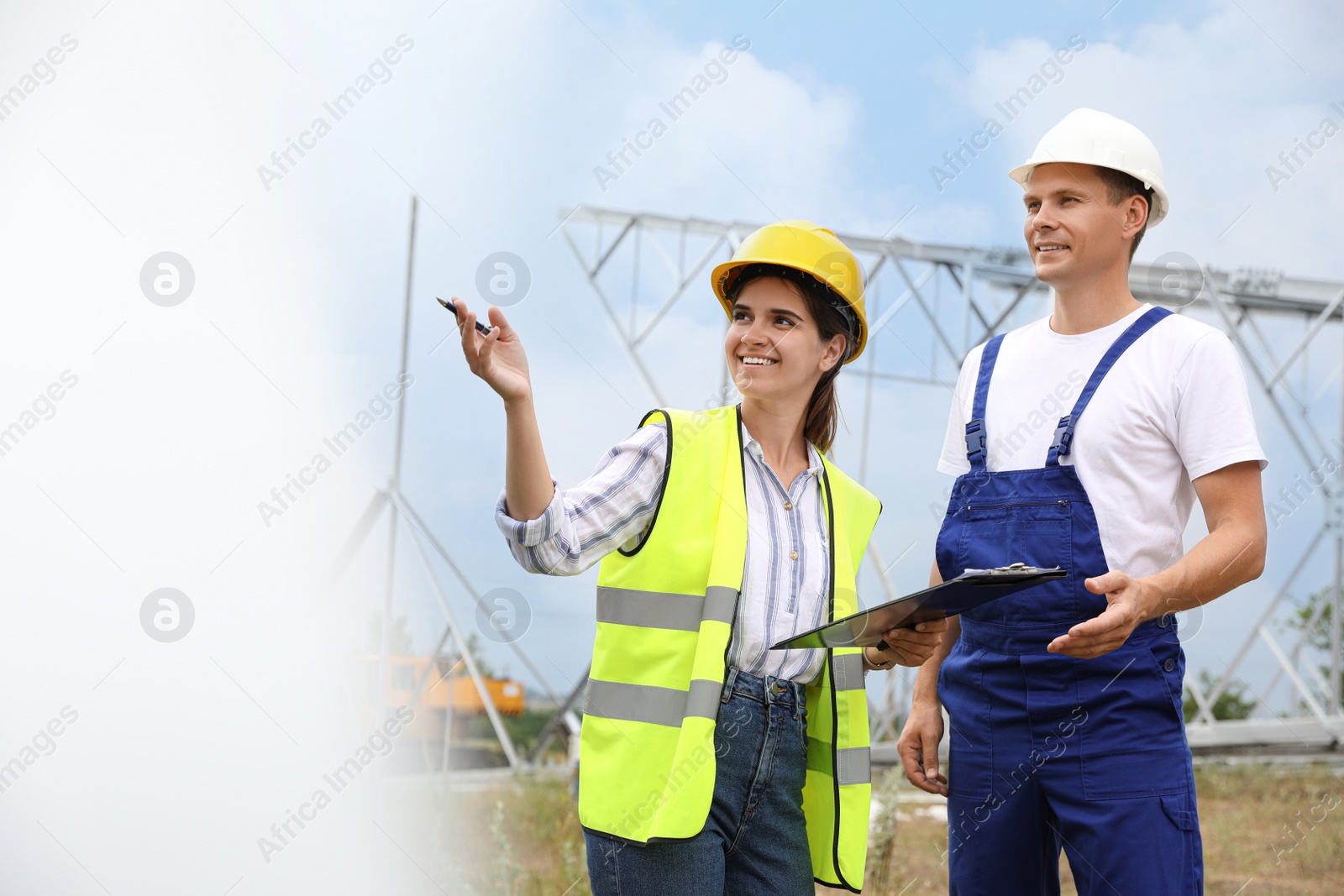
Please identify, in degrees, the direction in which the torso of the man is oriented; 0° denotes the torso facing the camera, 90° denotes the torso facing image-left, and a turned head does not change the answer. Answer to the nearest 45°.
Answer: approximately 45°
